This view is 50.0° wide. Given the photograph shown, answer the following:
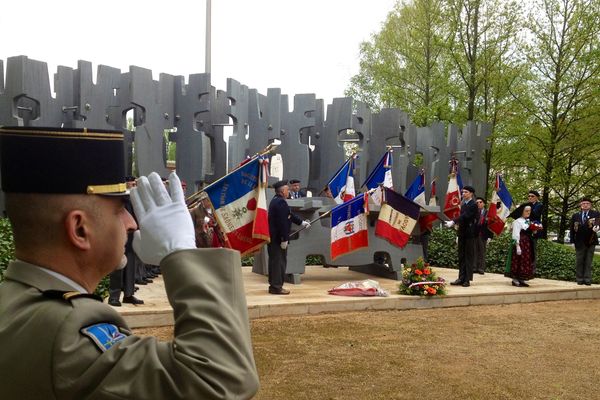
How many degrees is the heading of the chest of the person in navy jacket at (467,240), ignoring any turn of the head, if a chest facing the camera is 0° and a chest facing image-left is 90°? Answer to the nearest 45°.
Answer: approximately 90°

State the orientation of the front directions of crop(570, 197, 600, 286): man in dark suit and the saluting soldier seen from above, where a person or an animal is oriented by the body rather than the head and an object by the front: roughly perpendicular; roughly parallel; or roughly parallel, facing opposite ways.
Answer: roughly parallel, facing opposite ways

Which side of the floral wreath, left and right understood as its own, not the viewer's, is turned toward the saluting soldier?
front

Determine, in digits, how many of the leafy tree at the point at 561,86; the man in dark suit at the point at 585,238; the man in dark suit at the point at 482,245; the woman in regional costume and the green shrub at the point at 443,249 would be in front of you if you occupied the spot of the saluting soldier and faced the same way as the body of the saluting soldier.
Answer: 5

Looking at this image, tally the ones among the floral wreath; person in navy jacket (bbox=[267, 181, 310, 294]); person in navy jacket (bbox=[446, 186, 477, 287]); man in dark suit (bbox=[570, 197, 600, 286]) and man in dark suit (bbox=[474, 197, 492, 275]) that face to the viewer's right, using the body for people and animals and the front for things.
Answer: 1

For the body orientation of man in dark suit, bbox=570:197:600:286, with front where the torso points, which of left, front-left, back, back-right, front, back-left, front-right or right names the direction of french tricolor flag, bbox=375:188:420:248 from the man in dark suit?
front-right

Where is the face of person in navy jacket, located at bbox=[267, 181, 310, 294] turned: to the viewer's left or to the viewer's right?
to the viewer's right

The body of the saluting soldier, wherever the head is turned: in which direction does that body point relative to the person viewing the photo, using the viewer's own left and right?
facing away from the viewer and to the right of the viewer

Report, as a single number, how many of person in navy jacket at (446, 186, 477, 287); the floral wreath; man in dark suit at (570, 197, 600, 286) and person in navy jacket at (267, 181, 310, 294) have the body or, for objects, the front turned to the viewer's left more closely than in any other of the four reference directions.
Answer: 1

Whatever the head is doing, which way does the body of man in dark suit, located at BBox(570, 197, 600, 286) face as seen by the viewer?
toward the camera

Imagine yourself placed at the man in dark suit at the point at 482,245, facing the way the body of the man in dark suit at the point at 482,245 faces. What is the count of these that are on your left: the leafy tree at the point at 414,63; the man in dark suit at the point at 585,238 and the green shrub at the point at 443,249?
1

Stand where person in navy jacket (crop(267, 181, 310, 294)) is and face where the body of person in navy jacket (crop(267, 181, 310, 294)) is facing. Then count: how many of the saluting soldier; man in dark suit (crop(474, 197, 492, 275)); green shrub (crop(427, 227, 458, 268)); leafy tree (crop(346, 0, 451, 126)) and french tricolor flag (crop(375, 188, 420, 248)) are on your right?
1
